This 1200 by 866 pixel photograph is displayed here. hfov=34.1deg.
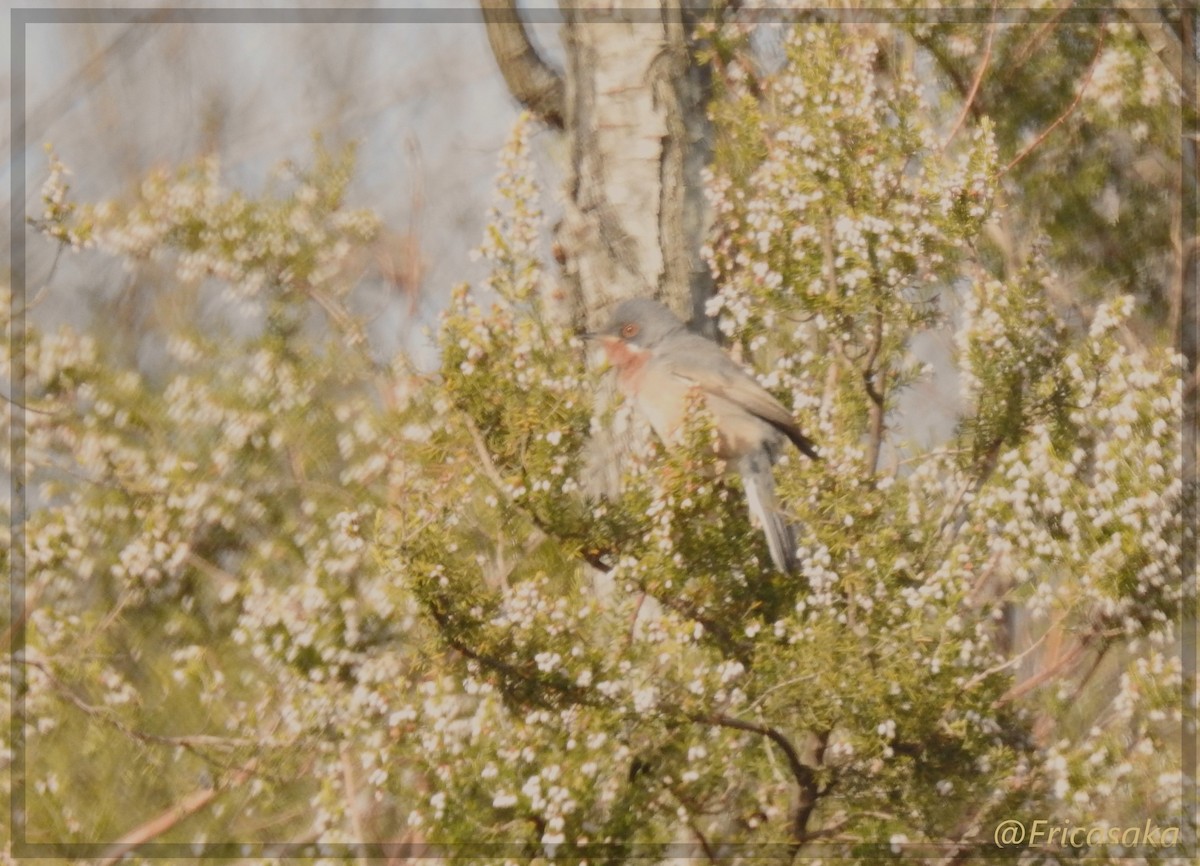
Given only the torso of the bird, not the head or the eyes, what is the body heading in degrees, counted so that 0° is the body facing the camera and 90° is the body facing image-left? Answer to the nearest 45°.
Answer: approximately 90°
